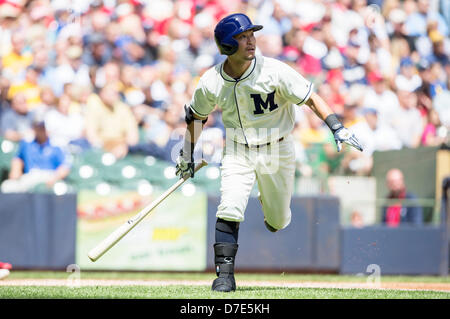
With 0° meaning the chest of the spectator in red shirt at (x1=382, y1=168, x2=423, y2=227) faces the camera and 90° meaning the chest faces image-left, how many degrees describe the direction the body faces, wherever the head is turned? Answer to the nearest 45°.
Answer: approximately 45°

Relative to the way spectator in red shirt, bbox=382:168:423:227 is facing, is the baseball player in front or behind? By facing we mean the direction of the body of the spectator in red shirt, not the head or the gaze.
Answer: in front

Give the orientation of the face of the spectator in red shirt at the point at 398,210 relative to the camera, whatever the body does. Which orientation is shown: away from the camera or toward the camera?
toward the camera

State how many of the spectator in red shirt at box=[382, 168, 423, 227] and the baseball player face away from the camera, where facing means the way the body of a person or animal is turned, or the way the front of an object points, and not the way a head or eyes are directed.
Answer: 0

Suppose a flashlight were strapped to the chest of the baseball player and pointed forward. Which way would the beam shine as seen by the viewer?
toward the camera

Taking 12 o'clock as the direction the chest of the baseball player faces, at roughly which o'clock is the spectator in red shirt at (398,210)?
The spectator in red shirt is roughly at 7 o'clock from the baseball player.
